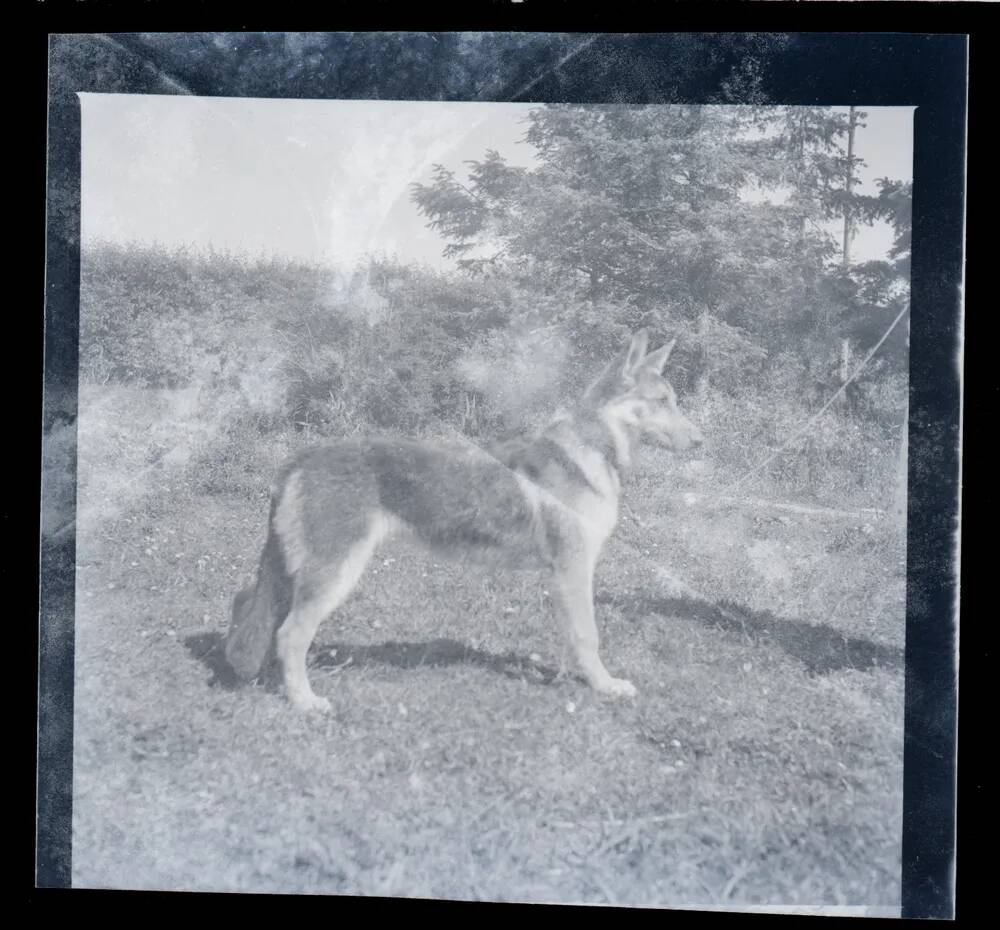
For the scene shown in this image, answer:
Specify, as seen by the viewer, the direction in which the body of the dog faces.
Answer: to the viewer's right
